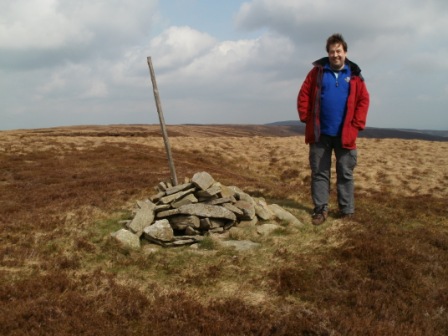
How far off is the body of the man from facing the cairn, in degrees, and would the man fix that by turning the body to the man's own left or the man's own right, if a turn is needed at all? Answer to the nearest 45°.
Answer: approximately 90° to the man's own right

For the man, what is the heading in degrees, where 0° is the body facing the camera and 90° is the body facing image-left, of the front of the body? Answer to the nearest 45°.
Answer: approximately 0°
